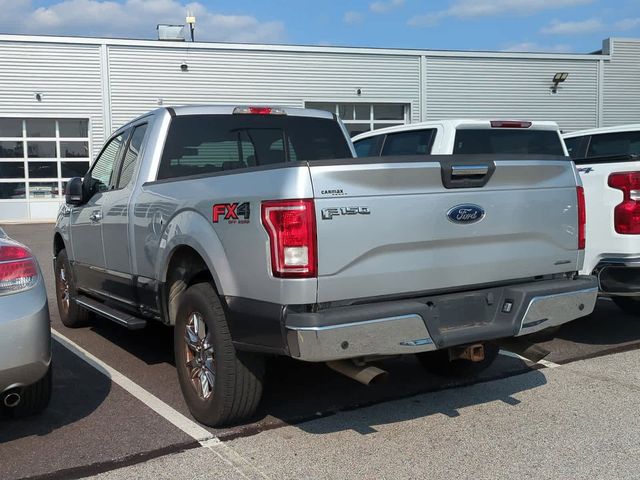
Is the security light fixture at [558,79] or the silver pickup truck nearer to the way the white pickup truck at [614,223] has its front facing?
the security light fixture

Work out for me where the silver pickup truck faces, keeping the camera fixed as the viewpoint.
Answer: facing away from the viewer and to the left of the viewer

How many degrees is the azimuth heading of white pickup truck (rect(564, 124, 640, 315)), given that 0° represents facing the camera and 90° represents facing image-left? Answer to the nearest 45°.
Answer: approximately 135°

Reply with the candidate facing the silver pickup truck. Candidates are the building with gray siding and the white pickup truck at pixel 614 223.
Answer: the building with gray siding

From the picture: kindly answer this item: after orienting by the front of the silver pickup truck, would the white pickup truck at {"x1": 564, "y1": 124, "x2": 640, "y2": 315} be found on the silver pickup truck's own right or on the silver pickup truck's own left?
on the silver pickup truck's own right

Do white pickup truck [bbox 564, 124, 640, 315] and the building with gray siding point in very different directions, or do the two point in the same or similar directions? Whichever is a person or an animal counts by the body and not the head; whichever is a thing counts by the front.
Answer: very different directions

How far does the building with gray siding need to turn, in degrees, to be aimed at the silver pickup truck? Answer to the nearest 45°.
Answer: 0° — it already faces it

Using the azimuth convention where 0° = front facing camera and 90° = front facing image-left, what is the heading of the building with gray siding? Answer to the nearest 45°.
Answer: approximately 0°
